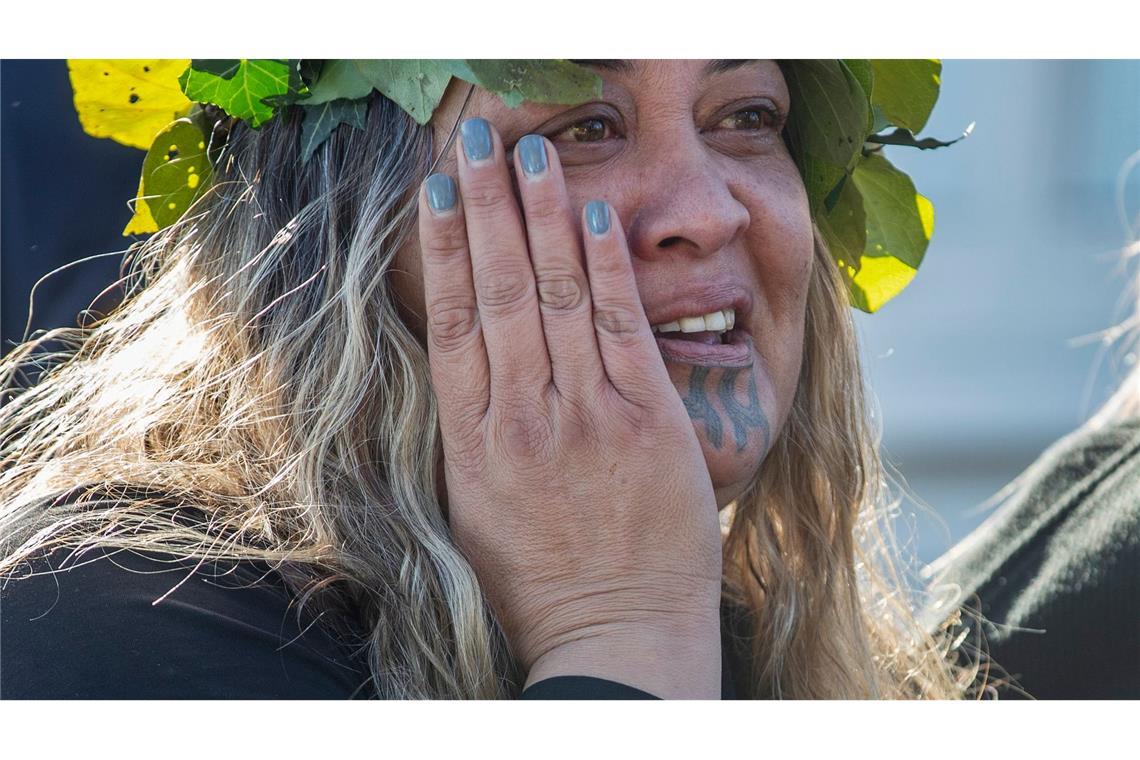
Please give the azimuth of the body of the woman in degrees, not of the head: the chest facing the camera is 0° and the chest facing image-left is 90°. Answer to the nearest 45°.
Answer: approximately 315°
